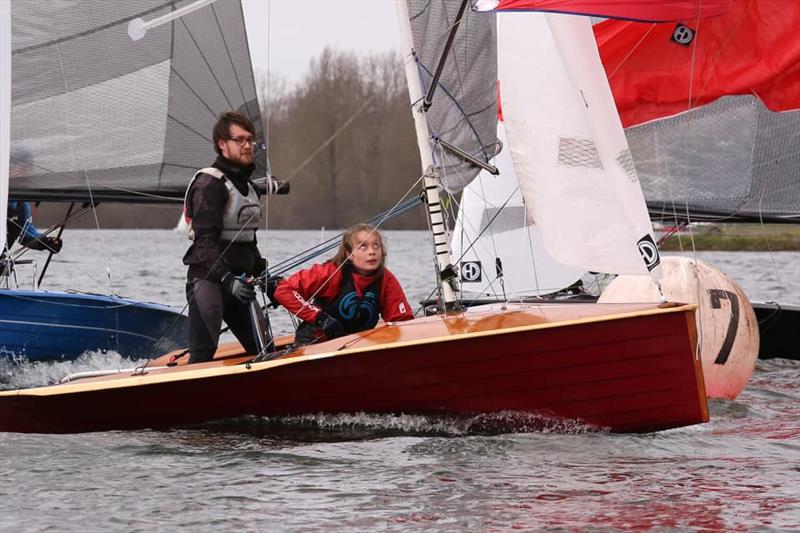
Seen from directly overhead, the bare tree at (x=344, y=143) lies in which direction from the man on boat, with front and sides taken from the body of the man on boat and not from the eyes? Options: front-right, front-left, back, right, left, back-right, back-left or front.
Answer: back-left

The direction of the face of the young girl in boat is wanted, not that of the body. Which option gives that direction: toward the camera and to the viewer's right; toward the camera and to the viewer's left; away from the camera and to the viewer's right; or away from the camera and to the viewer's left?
toward the camera and to the viewer's right

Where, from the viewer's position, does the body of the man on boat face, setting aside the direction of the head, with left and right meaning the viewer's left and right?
facing the viewer and to the right of the viewer

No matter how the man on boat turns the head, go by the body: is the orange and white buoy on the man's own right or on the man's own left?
on the man's own left

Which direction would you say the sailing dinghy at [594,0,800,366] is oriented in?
to the viewer's left

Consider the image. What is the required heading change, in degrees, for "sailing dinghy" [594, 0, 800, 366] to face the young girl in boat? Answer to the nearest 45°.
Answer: approximately 45° to its left
